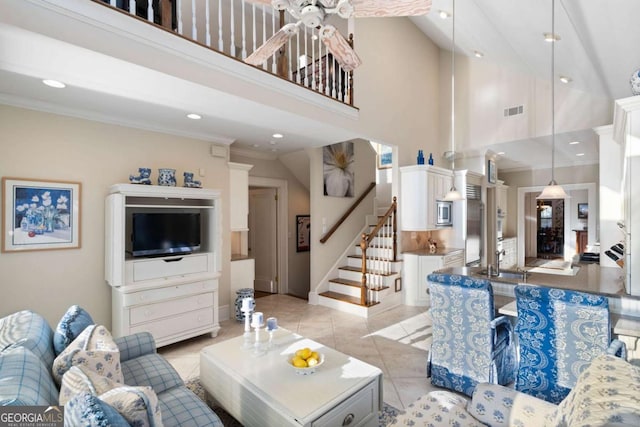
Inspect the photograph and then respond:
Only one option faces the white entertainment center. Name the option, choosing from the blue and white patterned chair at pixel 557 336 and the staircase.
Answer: the staircase

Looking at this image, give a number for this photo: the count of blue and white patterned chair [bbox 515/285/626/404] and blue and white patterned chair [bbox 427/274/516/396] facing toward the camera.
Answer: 0

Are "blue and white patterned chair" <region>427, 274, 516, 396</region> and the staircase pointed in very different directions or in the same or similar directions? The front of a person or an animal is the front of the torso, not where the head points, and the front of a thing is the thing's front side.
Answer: very different directions

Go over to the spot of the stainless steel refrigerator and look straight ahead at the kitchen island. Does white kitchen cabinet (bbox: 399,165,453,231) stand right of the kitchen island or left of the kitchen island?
right

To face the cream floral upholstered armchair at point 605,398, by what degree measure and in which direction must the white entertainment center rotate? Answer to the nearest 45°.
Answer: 0° — it already faces it

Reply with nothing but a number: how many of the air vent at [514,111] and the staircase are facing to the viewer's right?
0

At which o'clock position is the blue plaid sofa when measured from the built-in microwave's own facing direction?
The blue plaid sofa is roughly at 2 o'clock from the built-in microwave.

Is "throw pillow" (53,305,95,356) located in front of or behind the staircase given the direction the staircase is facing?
in front

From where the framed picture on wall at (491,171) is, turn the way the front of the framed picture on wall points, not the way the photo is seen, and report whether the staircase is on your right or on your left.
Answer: on your right

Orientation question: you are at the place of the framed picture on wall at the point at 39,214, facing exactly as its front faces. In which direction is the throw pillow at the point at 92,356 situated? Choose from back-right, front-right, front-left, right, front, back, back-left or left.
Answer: front-right

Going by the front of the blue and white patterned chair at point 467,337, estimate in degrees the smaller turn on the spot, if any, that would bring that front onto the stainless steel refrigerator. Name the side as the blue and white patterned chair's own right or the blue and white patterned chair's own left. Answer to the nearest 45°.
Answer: approximately 45° to the blue and white patterned chair's own left

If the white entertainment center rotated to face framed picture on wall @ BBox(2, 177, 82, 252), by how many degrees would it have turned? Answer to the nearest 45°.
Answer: approximately 135° to its right
